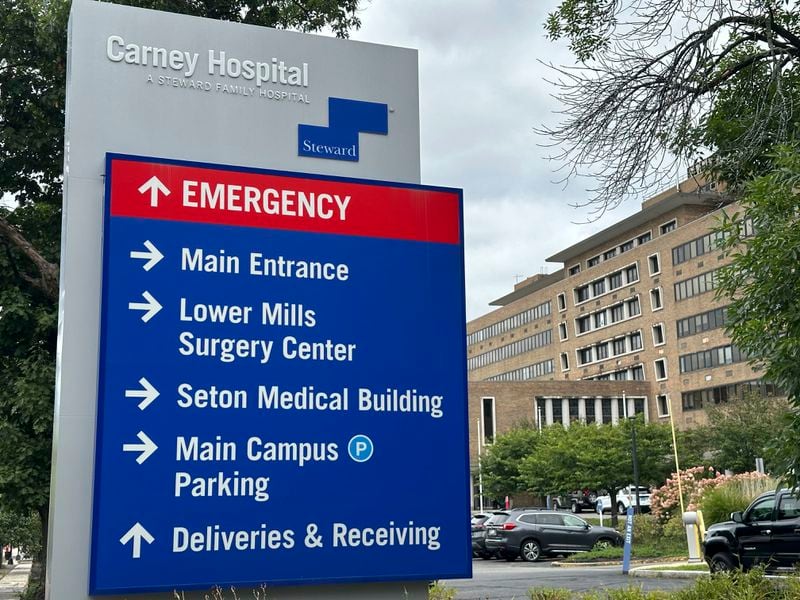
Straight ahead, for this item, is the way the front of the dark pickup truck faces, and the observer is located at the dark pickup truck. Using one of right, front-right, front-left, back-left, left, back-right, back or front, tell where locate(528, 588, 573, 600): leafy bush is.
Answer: left

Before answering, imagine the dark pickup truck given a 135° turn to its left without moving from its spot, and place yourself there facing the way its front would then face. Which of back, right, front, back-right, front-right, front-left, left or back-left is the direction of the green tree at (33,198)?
right

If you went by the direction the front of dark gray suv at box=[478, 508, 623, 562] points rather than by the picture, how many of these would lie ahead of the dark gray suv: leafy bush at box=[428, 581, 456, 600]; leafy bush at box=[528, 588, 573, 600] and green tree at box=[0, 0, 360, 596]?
0

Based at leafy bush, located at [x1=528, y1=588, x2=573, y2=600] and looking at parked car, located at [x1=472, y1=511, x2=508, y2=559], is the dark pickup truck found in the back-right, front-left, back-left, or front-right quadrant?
front-right

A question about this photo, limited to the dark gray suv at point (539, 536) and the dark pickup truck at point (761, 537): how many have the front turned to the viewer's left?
1

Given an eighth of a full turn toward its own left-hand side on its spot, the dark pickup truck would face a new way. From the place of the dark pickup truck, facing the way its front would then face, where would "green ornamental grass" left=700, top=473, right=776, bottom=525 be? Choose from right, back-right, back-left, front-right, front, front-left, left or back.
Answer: back-right

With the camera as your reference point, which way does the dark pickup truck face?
facing to the left of the viewer

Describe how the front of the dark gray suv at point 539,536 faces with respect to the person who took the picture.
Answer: facing away from the viewer and to the right of the viewer

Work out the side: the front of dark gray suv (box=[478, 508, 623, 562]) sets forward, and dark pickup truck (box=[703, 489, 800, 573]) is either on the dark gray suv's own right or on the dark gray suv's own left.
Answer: on the dark gray suv's own right

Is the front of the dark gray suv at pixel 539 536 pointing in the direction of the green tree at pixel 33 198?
no

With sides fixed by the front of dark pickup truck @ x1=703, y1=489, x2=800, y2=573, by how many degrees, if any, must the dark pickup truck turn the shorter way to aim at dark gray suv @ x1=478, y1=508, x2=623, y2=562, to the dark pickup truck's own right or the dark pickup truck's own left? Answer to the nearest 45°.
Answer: approximately 45° to the dark pickup truck's own right
